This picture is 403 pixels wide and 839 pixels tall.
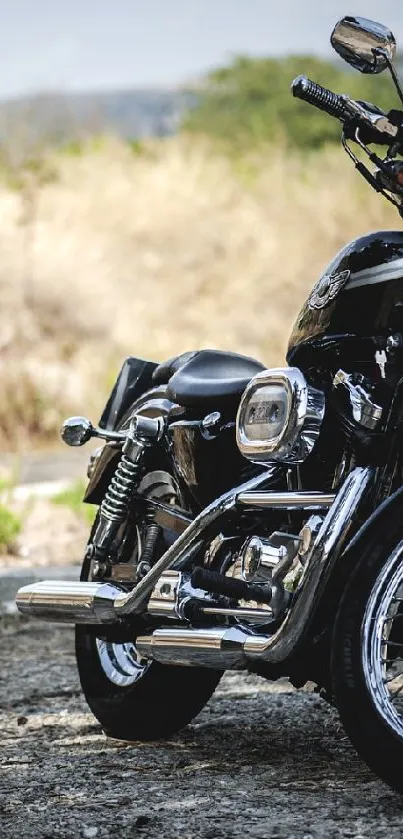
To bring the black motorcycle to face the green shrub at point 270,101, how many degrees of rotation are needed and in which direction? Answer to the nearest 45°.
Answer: approximately 135° to its left

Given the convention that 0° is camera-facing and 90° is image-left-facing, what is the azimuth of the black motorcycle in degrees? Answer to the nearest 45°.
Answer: approximately 315°

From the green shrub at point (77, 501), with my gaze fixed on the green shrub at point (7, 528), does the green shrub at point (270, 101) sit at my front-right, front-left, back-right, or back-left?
back-right

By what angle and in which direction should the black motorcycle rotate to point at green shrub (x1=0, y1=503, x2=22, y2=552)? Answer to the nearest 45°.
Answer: approximately 135° to its left

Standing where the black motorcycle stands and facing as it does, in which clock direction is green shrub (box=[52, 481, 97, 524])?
The green shrub is roughly at 7 o'clock from the black motorcycle.
